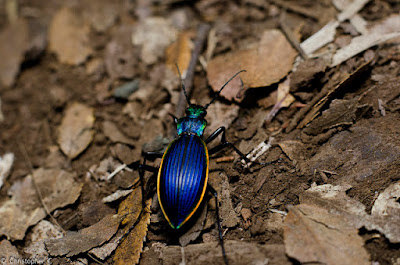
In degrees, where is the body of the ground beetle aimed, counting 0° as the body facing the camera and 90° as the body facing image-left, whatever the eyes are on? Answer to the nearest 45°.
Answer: approximately 180°

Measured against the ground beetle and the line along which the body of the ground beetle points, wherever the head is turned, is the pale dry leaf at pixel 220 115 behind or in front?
in front

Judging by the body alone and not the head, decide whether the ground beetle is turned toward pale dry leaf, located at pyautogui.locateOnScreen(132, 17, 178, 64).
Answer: yes

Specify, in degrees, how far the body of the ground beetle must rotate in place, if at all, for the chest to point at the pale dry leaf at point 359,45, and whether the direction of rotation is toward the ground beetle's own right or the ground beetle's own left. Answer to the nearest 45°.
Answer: approximately 45° to the ground beetle's own right

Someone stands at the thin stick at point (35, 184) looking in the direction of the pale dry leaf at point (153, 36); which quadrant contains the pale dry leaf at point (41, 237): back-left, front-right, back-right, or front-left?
back-right

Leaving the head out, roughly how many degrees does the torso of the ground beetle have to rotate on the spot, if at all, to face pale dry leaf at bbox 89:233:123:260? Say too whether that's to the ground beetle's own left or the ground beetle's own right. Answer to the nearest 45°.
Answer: approximately 90° to the ground beetle's own left

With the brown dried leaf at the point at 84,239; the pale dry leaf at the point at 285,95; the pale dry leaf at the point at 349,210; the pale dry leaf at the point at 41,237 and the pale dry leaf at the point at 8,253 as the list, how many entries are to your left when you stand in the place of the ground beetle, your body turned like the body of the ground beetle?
3

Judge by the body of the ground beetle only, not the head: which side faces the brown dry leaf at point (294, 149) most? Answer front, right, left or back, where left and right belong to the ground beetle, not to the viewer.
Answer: right

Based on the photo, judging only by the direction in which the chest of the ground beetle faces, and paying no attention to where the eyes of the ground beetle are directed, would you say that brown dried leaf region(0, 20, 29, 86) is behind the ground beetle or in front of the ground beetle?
in front

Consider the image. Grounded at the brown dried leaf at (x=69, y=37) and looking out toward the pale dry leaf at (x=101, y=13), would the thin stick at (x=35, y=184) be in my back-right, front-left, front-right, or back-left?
back-right

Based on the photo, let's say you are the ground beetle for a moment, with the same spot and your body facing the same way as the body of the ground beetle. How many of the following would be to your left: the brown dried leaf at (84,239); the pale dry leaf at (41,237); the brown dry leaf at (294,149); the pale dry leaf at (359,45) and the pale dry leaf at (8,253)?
3

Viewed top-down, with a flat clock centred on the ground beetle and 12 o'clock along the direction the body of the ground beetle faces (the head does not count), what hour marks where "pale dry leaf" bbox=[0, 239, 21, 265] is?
The pale dry leaf is roughly at 9 o'clock from the ground beetle.
